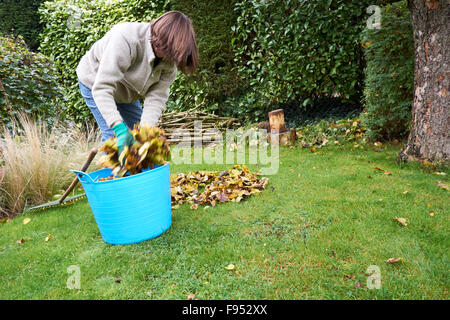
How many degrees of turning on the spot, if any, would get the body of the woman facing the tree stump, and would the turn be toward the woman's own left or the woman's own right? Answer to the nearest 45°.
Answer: approximately 90° to the woman's own left

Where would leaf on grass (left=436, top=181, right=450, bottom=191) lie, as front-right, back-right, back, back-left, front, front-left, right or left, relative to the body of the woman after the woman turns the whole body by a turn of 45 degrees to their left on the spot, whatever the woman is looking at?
front

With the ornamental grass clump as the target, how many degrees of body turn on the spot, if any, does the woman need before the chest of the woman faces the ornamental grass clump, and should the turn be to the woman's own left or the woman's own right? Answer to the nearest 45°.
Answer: approximately 180°

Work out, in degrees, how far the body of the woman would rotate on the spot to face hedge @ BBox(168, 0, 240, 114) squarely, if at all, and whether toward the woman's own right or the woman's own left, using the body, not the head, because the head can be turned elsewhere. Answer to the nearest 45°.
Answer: approximately 135° to the woman's own left

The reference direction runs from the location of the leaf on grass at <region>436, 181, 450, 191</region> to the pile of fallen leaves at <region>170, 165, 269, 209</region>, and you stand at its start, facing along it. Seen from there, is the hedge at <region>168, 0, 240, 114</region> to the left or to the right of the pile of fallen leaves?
right

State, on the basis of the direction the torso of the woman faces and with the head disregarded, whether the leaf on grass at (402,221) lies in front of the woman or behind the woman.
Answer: in front

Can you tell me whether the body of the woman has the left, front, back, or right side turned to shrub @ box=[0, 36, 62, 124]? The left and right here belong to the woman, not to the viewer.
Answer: back

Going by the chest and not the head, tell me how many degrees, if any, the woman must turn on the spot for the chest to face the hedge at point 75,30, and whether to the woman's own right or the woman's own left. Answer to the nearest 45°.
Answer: approximately 135° to the woman's own left

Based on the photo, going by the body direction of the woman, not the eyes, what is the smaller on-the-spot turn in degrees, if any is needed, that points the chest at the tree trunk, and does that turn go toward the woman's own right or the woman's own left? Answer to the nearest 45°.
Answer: approximately 45° to the woman's own left

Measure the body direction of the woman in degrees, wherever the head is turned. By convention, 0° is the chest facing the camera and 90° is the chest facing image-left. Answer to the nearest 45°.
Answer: approximately 315°
